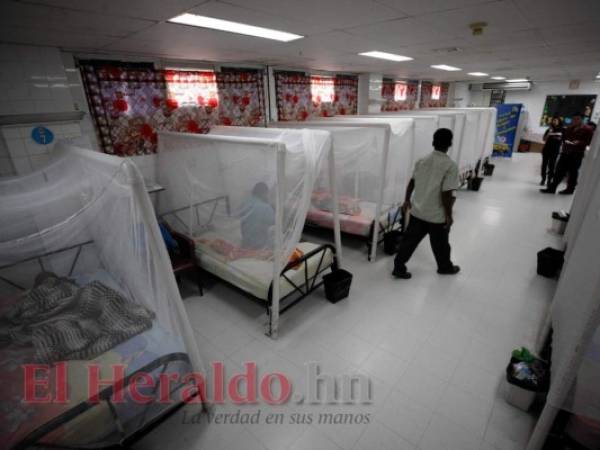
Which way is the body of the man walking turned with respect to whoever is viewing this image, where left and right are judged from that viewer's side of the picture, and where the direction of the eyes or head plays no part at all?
facing away from the viewer and to the right of the viewer

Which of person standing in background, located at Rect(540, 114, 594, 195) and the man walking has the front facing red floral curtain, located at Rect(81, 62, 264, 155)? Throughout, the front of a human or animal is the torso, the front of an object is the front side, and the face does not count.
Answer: the person standing in background

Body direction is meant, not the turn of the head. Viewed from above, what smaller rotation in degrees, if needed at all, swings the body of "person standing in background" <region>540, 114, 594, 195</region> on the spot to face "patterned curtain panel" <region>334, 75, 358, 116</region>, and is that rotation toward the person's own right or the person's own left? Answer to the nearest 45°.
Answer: approximately 45° to the person's own right

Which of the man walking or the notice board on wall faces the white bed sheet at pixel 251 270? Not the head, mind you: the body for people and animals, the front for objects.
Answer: the notice board on wall

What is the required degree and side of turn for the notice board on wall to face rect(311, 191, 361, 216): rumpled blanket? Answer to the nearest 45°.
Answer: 0° — it already faces it

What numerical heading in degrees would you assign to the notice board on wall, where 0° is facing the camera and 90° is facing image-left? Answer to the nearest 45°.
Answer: approximately 0°

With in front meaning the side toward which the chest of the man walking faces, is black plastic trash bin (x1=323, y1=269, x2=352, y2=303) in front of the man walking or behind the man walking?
behind

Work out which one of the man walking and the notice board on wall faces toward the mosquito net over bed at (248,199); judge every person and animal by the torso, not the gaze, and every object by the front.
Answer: the notice board on wall

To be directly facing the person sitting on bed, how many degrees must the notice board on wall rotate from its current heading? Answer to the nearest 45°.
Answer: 0° — it already faces them

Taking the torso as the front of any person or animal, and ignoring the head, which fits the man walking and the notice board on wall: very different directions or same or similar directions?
very different directions

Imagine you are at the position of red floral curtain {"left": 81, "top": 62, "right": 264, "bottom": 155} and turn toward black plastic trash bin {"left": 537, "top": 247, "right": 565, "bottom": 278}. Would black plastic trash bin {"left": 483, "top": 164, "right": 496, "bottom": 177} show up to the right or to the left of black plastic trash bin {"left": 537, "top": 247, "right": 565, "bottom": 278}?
left
